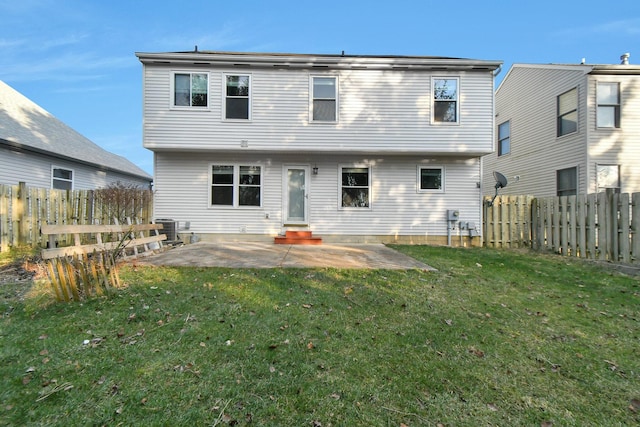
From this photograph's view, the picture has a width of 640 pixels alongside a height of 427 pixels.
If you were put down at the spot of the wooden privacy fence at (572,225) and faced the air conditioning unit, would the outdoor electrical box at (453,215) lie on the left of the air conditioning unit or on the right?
right

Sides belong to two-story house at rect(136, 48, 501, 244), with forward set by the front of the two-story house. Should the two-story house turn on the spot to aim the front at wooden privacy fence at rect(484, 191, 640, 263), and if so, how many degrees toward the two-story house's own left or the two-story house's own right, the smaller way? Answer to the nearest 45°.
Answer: approximately 90° to the two-story house's own right

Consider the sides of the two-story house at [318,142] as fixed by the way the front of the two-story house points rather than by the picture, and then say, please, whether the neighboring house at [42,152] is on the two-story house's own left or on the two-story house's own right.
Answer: on the two-story house's own left

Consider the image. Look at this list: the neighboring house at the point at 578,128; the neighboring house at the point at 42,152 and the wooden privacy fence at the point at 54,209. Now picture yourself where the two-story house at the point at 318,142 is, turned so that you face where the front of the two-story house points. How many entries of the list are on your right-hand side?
1

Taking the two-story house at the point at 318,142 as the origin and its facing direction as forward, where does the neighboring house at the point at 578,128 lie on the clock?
The neighboring house is roughly at 3 o'clock from the two-story house.

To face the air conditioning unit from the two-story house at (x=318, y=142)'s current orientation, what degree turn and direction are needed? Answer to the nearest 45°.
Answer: approximately 90° to its left

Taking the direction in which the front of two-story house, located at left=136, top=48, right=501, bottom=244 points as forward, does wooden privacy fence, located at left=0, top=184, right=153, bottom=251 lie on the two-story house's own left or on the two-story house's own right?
on the two-story house's own left

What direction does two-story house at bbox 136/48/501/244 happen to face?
away from the camera

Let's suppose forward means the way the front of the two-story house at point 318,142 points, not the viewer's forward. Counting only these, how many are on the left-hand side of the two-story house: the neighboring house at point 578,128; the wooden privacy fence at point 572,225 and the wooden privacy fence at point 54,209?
1
